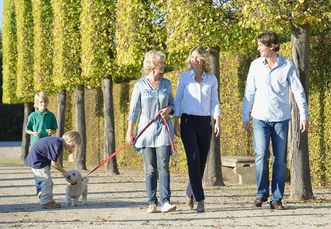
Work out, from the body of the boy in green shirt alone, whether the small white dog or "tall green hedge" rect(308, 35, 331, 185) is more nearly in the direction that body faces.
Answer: the small white dog

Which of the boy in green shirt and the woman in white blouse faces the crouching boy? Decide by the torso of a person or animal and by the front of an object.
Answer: the boy in green shirt

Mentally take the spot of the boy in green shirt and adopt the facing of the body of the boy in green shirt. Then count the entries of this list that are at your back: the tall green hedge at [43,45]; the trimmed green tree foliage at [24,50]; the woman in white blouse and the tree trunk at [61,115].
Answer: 3

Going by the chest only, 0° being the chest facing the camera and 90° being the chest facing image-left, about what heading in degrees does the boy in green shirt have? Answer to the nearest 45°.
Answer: approximately 0°

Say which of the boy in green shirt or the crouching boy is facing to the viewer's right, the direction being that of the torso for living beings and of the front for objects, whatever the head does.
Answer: the crouching boy

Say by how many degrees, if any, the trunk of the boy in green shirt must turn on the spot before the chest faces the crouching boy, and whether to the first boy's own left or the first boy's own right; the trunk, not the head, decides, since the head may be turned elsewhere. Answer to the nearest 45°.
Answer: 0° — they already face them

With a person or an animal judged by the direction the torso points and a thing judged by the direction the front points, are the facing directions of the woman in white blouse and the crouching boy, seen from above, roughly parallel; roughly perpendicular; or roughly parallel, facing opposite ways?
roughly perpendicular

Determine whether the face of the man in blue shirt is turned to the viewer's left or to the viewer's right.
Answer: to the viewer's left

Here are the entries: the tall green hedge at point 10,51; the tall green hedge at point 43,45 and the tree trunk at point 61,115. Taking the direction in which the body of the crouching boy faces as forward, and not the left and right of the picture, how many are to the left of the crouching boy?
3

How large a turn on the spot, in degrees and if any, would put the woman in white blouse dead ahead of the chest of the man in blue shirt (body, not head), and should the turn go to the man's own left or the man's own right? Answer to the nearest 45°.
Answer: approximately 90° to the man's own right

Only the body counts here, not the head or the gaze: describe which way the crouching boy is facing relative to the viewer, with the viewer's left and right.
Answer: facing to the right of the viewer

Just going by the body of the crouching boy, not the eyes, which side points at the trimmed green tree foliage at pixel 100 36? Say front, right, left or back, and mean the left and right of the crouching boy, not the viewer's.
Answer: left
